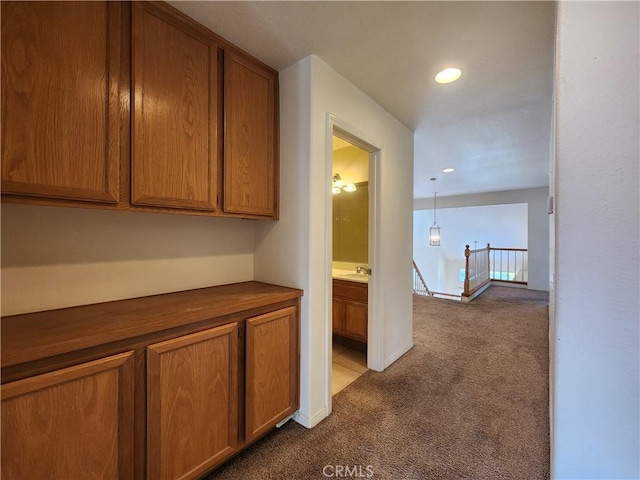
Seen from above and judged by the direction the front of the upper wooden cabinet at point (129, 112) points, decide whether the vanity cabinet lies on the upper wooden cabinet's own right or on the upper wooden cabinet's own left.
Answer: on the upper wooden cabinet's own left

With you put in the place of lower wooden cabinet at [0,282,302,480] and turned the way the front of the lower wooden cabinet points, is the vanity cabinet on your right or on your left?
on your left

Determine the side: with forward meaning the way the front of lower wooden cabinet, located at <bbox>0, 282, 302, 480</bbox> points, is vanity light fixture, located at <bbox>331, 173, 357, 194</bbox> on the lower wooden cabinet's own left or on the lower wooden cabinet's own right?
on the lower wooden cabinet's own left

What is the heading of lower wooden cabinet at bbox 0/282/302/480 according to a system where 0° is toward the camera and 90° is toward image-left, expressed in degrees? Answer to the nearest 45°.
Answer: approximately 315°

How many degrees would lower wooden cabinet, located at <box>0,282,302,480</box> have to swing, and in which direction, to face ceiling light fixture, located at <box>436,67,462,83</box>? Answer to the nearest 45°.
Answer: approximately 45° to its left

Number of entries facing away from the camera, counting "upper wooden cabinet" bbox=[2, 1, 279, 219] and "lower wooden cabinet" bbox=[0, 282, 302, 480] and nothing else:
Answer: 0

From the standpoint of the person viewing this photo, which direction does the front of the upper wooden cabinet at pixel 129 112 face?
facing the viewer and to the right of the viewer

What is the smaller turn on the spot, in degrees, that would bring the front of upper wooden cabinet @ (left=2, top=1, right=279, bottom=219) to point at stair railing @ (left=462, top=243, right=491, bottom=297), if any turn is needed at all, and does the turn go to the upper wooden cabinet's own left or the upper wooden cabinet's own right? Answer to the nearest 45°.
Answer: approximately 45° to the upper wooden cabinet's own left
